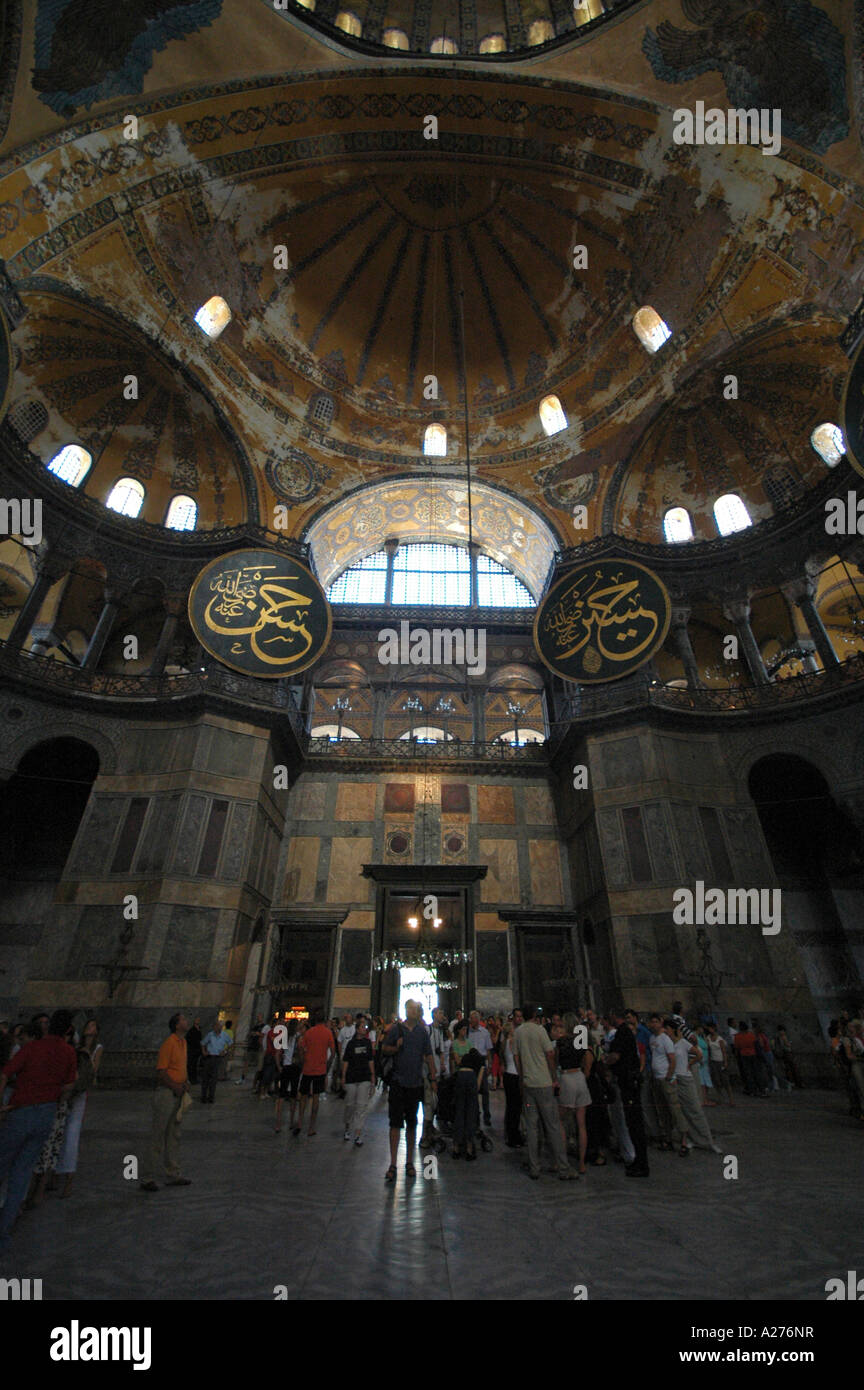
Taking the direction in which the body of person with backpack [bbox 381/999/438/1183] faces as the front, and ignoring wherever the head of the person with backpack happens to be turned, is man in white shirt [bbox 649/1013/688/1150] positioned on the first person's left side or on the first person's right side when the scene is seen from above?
on the first person's left side

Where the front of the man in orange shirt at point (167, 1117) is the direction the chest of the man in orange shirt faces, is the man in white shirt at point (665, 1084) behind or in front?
in front

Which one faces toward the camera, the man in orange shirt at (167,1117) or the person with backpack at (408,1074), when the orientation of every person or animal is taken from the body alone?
the person with backpack

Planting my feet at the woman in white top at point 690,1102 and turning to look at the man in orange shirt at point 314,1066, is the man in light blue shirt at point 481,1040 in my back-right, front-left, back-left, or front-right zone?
front-right

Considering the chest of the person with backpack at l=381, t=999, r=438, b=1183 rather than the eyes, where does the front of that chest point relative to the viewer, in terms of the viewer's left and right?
facing the viewer

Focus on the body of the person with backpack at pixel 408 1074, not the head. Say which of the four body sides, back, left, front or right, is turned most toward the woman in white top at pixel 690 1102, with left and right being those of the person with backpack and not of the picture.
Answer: left

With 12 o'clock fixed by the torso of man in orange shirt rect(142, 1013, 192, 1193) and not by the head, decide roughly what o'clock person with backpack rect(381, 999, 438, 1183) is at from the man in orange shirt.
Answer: The person with backpack is roughly at 12 o'clock from the man in orange shirt.

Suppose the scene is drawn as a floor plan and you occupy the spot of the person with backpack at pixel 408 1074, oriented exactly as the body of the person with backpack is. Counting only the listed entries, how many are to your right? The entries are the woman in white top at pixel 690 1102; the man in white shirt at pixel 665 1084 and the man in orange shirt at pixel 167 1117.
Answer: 1

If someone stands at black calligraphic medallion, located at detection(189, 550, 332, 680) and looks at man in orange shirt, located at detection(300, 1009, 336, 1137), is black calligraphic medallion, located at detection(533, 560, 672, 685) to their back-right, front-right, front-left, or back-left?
front-left

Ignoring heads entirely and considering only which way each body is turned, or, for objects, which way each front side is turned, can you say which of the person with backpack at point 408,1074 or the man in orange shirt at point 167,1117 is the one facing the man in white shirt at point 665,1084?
the man in orange shirt

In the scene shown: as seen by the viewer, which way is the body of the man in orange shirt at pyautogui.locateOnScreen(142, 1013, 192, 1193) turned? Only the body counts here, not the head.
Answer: to the viewer's right

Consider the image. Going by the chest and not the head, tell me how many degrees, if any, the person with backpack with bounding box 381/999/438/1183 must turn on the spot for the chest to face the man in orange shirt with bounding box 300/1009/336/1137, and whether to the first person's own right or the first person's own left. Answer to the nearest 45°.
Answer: approximately 135° to the first person's own right

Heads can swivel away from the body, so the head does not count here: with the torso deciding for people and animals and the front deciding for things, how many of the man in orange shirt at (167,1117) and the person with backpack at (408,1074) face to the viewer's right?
1

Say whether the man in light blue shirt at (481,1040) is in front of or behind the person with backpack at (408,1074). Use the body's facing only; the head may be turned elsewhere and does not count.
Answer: behind

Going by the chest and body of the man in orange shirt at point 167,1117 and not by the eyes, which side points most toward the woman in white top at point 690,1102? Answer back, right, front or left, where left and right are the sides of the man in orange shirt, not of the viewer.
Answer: front

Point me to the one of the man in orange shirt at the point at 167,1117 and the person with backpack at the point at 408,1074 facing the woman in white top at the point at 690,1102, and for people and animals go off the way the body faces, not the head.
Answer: the man in orange shirt

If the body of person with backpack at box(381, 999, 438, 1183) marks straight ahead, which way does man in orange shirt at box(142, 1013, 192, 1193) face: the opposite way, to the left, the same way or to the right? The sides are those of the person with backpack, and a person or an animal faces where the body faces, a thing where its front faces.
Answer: to the left
